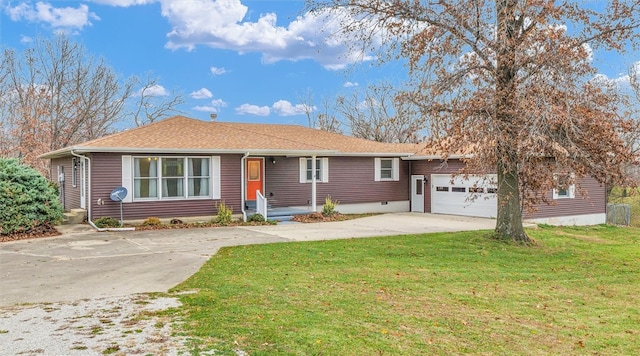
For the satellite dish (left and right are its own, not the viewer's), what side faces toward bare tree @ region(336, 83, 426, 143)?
back

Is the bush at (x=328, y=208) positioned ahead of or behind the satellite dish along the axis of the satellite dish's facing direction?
behind

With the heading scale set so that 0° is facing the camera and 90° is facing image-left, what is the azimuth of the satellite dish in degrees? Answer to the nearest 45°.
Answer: approximately 45°

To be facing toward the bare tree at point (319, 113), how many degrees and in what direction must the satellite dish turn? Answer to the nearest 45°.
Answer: approximately 180°

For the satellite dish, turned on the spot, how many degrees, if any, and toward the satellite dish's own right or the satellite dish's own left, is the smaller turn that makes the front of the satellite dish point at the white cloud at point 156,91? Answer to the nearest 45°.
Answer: approximately 135° to the satellite dish's own right

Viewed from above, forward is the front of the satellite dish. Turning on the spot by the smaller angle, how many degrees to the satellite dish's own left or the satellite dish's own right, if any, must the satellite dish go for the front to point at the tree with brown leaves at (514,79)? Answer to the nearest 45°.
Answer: approximately 90° to the satellite dish's own left

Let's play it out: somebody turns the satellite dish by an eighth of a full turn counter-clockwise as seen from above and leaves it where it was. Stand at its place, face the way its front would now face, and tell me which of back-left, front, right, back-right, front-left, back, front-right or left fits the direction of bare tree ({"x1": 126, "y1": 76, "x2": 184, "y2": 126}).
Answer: back

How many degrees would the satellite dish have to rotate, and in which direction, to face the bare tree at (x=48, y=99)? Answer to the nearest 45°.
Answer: approximately 135° to its right
